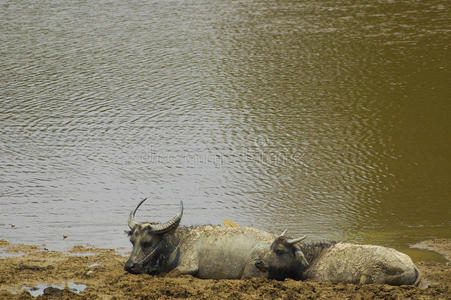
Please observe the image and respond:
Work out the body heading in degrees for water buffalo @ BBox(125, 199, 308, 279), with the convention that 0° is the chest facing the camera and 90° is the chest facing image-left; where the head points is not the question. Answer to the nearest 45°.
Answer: approximately 90°

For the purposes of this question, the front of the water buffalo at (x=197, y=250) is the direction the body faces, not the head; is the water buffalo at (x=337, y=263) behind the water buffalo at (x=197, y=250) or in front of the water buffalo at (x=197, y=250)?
behind

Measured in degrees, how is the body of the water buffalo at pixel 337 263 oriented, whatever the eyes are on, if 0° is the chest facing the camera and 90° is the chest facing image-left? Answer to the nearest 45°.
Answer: approximately 90°

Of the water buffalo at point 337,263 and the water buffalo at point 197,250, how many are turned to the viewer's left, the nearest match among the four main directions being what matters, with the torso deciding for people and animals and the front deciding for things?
2

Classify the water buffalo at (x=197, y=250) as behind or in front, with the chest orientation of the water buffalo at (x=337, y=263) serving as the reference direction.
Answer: in front
